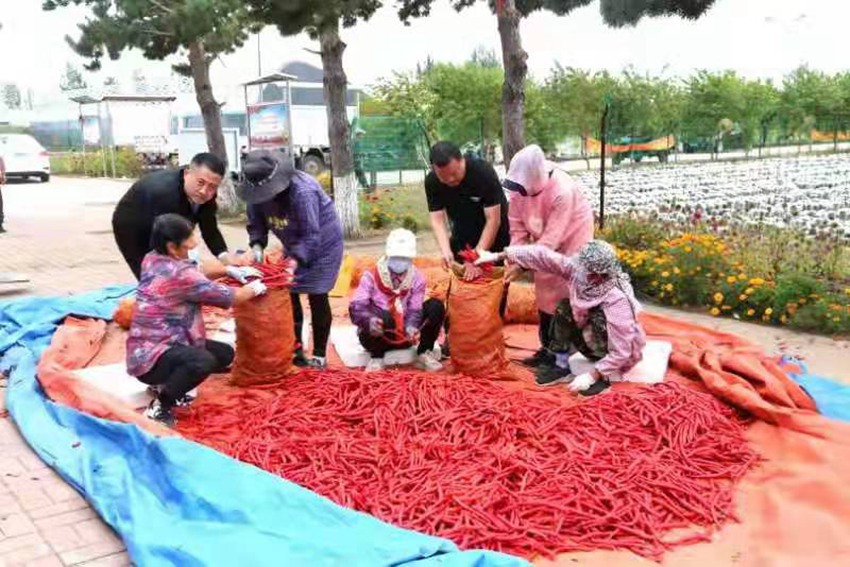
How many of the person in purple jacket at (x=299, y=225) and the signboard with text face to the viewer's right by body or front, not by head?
0

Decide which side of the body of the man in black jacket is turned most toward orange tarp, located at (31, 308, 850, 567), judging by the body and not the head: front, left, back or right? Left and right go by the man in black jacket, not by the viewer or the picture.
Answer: front

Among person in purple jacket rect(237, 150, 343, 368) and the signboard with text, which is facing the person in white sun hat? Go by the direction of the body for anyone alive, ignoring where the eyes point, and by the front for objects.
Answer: the signboard with text

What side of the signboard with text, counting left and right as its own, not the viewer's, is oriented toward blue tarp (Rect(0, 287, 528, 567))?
front

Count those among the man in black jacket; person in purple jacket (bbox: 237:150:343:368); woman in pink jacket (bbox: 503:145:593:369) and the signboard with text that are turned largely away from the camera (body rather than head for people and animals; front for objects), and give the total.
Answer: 0

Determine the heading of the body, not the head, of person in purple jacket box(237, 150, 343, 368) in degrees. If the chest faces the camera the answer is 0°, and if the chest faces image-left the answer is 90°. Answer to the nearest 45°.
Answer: approximately 45°

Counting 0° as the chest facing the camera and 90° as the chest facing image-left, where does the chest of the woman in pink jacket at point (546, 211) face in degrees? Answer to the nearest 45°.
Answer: approximately 45°

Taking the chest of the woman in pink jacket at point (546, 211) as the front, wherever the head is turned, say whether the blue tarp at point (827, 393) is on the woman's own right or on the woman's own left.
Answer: on the woman's own left

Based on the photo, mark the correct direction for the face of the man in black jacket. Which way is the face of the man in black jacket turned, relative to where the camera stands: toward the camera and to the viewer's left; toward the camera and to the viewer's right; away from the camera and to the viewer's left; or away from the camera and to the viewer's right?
toward the camera and to the viewer's right

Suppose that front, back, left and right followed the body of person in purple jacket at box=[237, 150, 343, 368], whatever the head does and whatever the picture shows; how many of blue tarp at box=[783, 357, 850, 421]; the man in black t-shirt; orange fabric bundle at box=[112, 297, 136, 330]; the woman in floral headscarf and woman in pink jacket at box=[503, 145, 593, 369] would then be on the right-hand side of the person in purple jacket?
1

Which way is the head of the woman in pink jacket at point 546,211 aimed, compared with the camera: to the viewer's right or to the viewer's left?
to the viewer's left

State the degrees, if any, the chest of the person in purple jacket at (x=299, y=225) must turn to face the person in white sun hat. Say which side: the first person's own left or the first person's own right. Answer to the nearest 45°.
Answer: approximately 90° to the first person's own left

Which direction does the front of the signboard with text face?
toward the camera

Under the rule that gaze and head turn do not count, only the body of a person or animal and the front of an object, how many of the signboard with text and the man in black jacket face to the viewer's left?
0

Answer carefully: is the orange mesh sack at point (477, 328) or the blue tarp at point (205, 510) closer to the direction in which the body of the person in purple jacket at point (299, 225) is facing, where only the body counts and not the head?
the blue tarp

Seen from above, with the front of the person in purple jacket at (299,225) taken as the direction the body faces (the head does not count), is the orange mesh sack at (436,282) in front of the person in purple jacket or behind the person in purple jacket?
behind

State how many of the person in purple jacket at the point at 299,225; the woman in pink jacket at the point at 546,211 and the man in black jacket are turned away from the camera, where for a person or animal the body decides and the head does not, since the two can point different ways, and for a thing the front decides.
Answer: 0

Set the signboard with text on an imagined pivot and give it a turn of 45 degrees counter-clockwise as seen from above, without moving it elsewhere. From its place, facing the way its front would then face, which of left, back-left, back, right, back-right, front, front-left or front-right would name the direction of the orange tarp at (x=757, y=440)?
front-right
